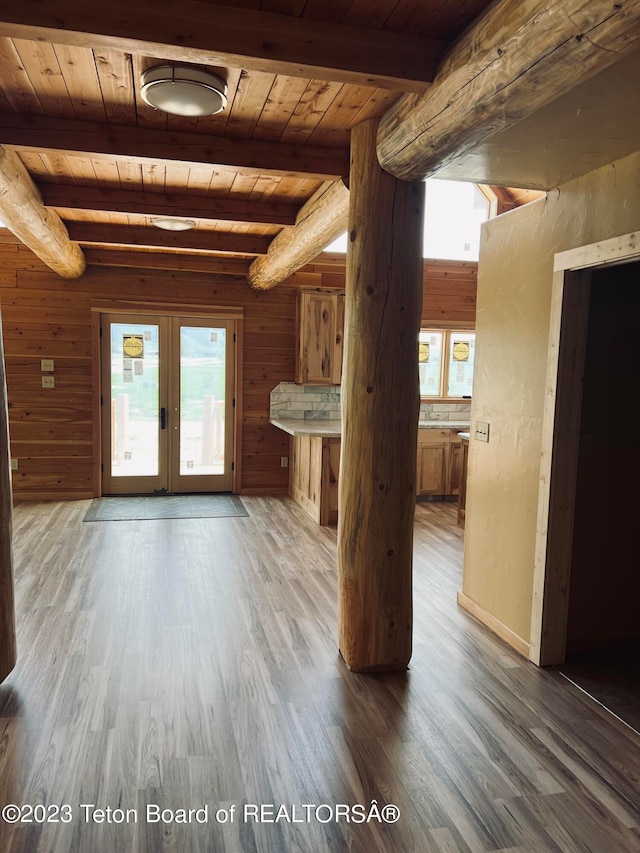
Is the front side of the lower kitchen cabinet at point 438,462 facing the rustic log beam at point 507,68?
yes

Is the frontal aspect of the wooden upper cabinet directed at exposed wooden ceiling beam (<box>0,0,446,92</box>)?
yes

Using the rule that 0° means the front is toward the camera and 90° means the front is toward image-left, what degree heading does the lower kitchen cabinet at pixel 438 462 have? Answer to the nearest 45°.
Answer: approximately 0°

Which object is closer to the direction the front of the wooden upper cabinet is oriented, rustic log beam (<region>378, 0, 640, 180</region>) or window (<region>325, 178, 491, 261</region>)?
the rustic log beam

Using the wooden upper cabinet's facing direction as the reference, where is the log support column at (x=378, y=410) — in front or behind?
in front

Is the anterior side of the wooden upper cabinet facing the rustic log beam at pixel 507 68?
yes

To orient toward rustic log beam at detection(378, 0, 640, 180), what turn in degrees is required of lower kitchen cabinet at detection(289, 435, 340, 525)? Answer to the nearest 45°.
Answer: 0° — it already faces it

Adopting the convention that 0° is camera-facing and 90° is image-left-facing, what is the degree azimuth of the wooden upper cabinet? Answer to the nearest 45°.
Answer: approximately 0°

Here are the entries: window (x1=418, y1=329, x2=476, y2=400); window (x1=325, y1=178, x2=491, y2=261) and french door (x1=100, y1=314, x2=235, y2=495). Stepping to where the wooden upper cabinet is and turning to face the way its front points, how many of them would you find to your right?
1
